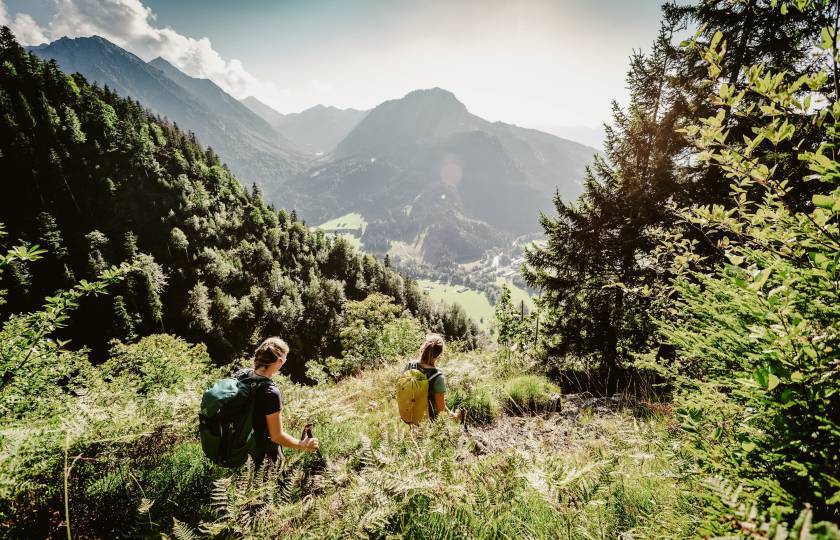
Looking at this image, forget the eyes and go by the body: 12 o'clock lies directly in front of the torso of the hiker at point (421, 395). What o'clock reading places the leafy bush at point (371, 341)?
The leafy bush is roughly at 10 o'clock from the hiker.

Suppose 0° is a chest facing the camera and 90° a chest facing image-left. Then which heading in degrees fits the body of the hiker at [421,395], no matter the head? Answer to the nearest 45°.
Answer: approximately 225°

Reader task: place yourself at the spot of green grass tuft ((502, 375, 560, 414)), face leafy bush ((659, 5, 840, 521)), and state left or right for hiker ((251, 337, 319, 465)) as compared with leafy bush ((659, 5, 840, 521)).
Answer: right

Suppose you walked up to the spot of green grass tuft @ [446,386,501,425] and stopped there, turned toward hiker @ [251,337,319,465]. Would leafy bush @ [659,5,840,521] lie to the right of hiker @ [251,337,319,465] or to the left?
left

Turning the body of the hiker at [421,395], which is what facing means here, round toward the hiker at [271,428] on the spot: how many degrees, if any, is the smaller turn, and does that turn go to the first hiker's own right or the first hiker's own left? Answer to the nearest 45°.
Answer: approximately 180°

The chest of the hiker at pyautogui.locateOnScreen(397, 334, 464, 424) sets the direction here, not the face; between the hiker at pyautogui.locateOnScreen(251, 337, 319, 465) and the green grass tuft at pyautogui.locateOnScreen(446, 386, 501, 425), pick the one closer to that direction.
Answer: the green grass tuft
